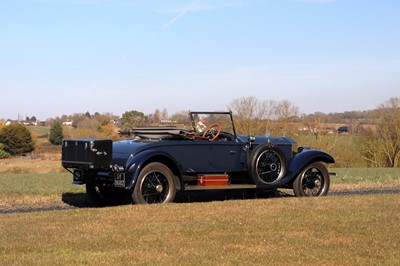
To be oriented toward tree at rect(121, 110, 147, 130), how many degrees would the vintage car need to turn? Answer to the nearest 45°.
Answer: approximately 90° to its left

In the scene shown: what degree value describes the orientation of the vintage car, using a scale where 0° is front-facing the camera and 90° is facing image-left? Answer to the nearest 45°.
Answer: approximately 225°
